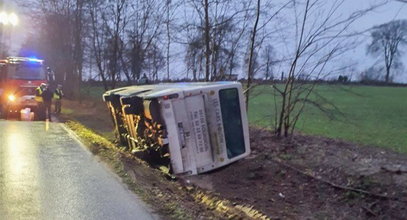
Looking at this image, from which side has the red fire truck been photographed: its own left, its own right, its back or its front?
front

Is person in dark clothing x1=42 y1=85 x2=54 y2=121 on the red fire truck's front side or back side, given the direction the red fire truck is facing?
on the front side

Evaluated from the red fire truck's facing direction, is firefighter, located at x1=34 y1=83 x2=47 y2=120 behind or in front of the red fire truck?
in front

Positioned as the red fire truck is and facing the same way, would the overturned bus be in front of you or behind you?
in front
